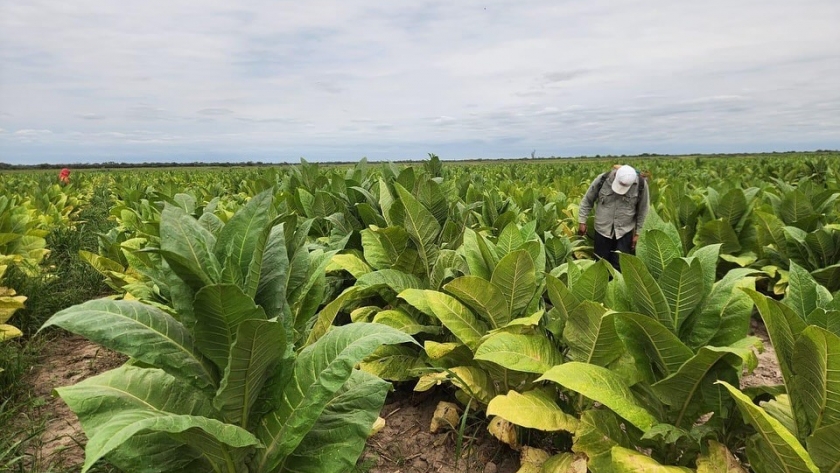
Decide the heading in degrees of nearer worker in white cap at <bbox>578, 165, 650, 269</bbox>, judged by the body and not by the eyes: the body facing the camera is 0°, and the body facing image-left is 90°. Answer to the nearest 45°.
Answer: approximately 0°

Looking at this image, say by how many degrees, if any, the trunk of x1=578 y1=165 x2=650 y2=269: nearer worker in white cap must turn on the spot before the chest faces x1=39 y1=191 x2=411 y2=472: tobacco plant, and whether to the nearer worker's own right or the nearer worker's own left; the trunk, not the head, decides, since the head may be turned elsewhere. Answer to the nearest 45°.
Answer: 0° — they already face it
